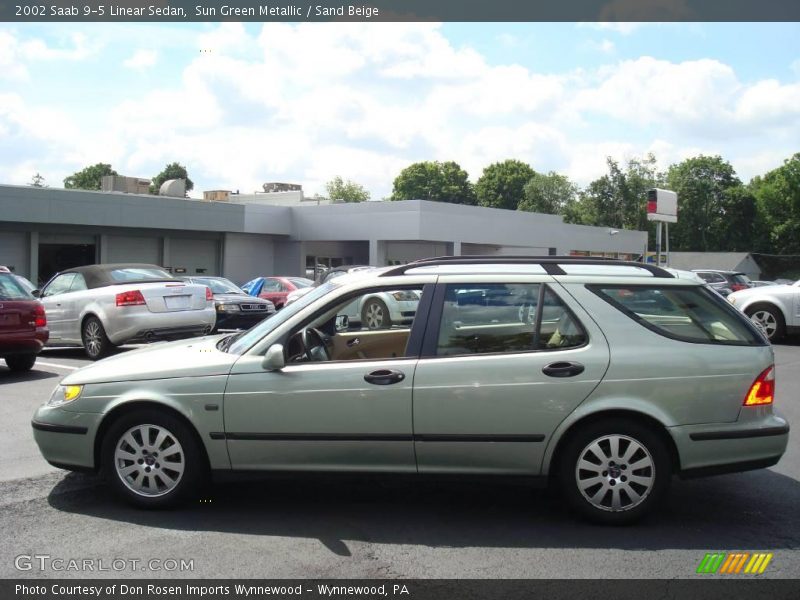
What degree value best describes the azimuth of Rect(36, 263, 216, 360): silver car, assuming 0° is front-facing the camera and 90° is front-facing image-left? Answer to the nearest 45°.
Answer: approximately 135°

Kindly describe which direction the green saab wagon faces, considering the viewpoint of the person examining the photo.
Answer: facing to the left of the viewer

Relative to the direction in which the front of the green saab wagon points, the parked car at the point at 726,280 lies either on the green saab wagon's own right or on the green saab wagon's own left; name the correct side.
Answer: on the green saab wagon's own right

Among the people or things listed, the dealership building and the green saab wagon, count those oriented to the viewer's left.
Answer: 1

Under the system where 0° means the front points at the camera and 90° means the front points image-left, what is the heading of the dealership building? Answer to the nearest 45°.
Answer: approximately 315°

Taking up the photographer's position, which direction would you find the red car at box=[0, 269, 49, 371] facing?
facing away from the viewer and to the left of the viewer
